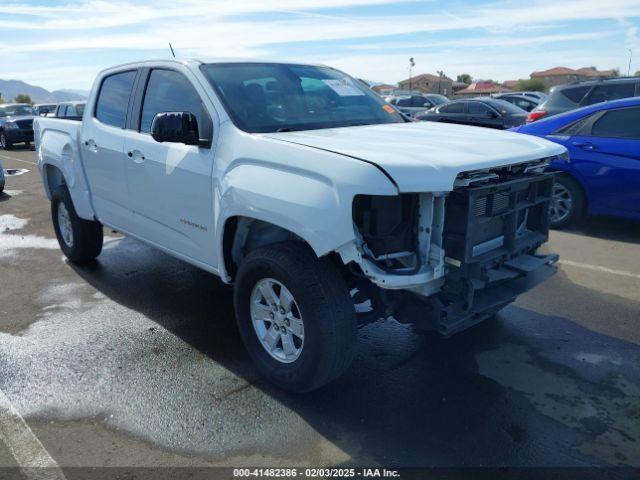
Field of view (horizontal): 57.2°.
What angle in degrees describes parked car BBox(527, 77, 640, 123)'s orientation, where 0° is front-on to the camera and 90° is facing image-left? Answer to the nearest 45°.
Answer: approximately 270°

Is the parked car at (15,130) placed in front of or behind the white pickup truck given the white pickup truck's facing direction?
behind

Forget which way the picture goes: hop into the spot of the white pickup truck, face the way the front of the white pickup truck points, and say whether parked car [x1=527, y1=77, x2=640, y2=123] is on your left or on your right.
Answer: on your left

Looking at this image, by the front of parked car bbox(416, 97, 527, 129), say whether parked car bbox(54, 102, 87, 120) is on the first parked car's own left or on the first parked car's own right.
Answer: on the first parked car's own right

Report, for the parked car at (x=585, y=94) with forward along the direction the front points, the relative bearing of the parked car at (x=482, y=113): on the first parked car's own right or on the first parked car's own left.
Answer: on the first parked car's own left

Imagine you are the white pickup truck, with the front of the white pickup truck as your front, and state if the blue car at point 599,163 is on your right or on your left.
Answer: on your left

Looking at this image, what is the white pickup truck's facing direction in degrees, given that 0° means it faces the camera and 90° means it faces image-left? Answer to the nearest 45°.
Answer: approximately 315°
